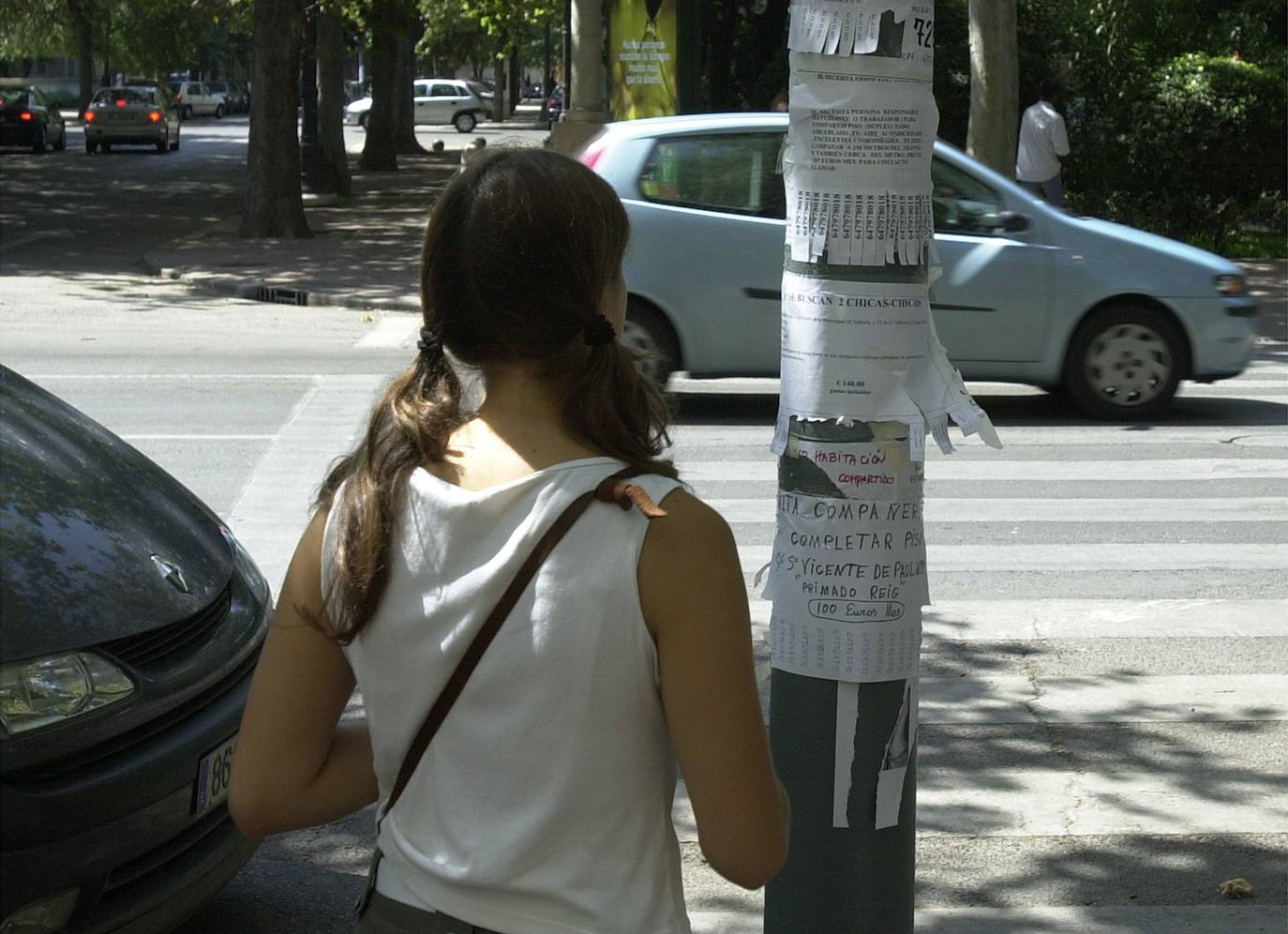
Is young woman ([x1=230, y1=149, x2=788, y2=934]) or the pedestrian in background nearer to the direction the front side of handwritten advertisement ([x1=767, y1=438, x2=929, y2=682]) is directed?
the young woman

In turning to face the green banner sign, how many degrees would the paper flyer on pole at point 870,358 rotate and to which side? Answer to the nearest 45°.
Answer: approximately 180°

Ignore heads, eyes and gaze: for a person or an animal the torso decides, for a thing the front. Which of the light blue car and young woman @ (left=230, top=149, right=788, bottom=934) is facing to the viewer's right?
the light blue car

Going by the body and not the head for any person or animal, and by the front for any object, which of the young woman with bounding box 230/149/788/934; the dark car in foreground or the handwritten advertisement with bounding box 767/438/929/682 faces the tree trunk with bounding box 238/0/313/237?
the young woman

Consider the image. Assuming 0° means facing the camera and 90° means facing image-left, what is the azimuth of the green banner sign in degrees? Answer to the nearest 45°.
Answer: approximately 0°

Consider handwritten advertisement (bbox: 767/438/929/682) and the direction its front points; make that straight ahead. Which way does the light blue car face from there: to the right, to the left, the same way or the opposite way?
to the left

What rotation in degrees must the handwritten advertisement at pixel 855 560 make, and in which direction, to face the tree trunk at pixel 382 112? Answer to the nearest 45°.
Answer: approximately 180°

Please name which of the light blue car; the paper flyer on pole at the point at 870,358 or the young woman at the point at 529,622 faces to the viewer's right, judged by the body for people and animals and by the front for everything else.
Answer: the light blue car

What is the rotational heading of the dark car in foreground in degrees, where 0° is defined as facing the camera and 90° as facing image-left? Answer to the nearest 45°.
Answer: approximately 315°

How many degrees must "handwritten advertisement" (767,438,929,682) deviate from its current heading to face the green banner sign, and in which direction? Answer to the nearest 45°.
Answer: approximately 180°

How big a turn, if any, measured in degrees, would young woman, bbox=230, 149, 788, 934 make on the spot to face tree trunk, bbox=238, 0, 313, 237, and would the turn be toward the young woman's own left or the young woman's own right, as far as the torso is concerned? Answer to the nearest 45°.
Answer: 0° — they already face it

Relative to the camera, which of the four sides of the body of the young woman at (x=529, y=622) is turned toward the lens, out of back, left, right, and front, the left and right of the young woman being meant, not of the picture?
back
